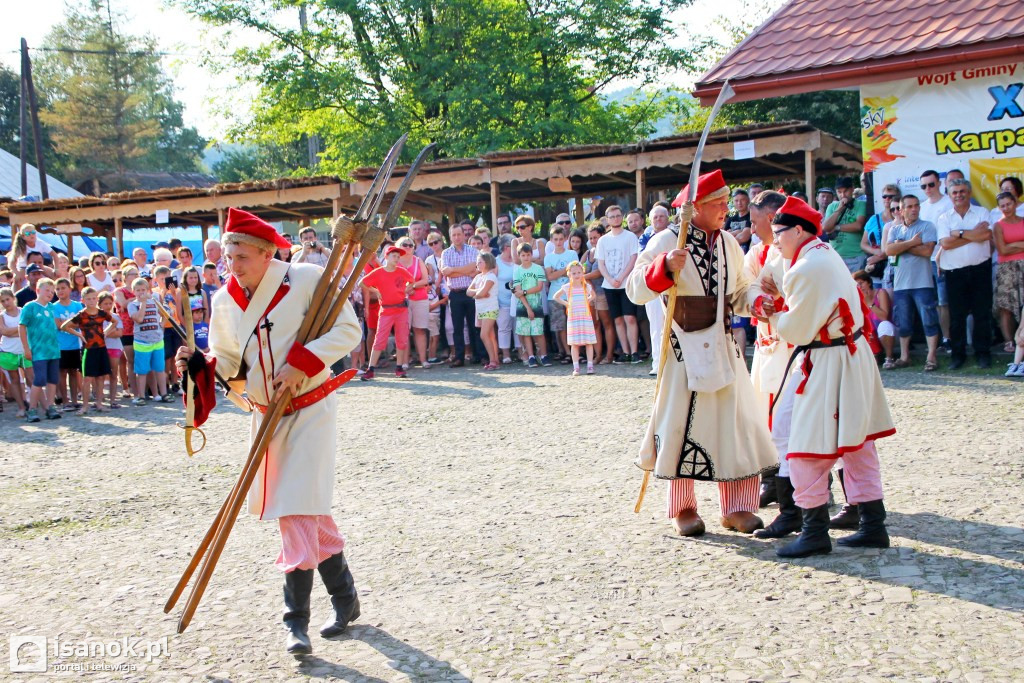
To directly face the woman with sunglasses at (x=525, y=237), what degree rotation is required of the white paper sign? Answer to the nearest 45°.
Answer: approximately 90° to its right

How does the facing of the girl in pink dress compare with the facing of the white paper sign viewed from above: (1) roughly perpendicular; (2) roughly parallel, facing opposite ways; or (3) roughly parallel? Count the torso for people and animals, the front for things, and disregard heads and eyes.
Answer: roughly parallel

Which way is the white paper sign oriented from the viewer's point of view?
toward the camera

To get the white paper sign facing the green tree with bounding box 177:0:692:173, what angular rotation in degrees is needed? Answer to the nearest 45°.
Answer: approximately 135° to its right

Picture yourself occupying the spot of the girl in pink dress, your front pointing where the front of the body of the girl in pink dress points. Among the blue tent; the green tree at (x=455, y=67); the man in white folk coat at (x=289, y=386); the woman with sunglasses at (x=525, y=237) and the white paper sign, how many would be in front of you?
1

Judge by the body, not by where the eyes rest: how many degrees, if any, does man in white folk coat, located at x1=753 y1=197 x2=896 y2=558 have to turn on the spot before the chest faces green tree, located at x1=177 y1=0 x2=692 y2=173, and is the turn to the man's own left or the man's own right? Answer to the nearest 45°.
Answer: approximately 45° to the man's own right

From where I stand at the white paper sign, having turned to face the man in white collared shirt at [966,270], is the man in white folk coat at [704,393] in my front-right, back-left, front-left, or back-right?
front-right

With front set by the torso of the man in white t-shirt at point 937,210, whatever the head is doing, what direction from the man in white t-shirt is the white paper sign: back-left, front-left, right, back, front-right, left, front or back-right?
right

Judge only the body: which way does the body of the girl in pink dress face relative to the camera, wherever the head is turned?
toward the camera

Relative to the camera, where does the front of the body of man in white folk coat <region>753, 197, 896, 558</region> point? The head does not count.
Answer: to the viewer's left

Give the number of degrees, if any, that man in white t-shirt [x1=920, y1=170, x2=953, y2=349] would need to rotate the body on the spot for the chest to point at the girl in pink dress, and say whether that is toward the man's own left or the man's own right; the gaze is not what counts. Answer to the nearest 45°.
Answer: approximately 45° to the man's own right

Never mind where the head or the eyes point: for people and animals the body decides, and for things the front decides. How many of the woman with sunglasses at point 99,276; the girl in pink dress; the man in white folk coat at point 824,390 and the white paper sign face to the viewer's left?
1

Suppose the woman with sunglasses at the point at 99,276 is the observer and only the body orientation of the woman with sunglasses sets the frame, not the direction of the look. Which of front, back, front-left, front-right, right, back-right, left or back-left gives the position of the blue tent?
back-left

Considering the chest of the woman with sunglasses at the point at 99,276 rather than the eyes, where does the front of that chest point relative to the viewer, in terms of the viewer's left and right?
facing the viewer and to the right of the viewer

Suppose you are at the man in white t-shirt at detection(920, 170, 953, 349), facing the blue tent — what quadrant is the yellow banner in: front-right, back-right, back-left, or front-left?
back-right
